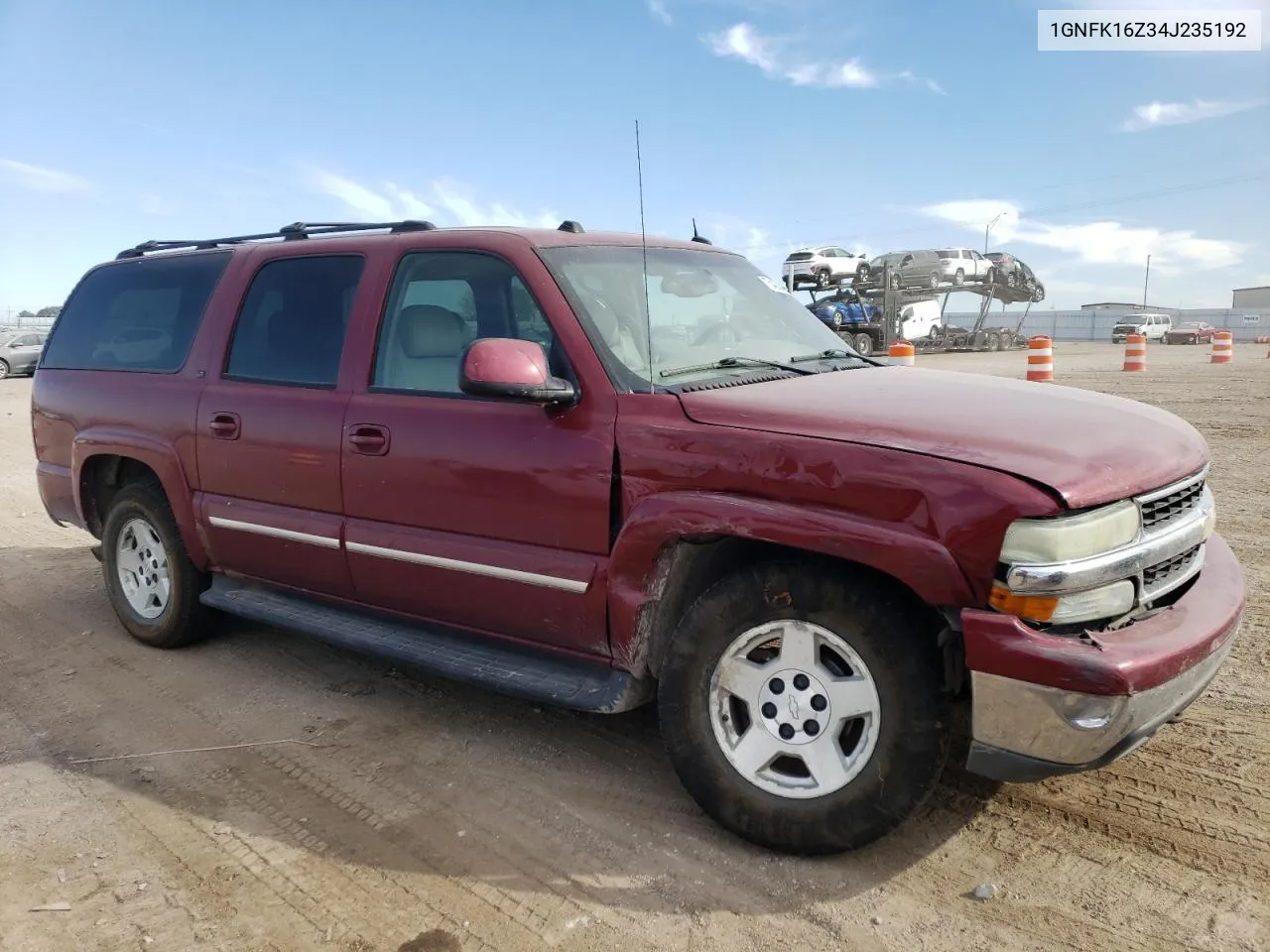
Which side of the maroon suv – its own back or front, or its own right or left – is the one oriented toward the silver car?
back

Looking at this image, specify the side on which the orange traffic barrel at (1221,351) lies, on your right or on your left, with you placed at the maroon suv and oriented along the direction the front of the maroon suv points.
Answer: on your left

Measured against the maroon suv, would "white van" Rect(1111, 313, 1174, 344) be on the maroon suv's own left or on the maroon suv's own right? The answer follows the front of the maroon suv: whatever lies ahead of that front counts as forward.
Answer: on the maroon suv's own left

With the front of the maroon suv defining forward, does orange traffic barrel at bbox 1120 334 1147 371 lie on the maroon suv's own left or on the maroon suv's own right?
on the maroon suv's own left

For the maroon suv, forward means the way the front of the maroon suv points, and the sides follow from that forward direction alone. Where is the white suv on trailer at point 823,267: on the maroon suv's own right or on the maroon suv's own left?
on the maroon suv's own left

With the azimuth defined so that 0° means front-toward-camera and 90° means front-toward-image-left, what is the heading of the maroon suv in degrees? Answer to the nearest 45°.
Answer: approximately 315°

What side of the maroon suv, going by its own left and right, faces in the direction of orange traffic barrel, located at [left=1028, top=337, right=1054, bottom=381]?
left

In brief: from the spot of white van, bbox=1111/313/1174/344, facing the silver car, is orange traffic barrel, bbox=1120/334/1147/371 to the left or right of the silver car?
left
